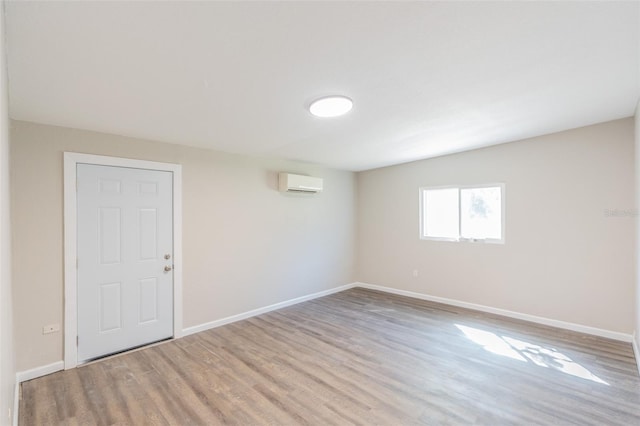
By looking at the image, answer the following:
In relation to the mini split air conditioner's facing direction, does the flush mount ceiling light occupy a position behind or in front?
in front

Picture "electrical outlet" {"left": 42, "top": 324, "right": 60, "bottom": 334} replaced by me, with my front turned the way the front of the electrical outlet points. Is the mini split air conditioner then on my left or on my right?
on my left

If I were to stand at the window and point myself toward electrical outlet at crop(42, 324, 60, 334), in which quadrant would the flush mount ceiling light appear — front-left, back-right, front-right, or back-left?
front-left

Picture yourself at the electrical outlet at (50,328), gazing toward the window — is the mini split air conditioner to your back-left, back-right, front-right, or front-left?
front-left

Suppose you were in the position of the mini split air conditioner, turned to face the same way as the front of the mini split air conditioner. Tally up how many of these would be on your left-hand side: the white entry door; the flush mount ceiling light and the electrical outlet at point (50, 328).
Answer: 0

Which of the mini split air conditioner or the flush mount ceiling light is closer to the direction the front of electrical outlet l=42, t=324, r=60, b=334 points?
the flush mount ceiling light

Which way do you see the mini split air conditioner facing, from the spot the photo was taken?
facing the viewer and to the right of the viewer

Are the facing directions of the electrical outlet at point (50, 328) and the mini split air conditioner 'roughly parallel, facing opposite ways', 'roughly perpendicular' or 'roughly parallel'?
roughly parallel

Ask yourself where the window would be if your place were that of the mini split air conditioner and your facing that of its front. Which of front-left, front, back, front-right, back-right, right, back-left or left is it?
front-left

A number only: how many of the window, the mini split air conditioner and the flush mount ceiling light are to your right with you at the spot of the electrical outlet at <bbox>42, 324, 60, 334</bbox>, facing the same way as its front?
0

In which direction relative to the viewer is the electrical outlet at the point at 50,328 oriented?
toward the camera

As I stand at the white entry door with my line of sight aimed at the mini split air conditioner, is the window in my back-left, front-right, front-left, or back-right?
front-right

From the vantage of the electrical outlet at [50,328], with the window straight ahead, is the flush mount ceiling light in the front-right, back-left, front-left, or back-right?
front-right

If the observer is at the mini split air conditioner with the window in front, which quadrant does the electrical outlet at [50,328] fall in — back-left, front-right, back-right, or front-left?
back-right

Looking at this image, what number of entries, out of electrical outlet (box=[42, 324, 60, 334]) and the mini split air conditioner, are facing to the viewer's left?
0
